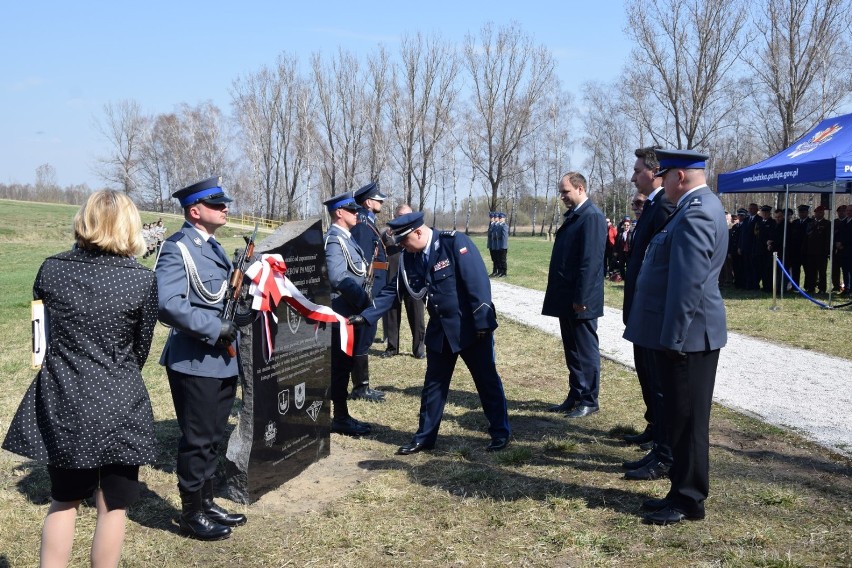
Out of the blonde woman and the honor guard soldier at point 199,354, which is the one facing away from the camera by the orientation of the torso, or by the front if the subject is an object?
the blonde woman

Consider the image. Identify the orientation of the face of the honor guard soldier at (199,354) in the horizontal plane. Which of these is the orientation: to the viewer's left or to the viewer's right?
to the viewer's right

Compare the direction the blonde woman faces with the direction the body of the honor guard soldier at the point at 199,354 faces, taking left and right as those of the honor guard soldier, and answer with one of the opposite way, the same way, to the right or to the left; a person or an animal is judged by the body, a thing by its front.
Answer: to the left

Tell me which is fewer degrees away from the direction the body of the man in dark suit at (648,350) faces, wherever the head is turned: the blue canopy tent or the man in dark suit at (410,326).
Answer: the man in dark suit

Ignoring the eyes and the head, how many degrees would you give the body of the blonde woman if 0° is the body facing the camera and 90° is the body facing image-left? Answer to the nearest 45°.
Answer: approximately 180°

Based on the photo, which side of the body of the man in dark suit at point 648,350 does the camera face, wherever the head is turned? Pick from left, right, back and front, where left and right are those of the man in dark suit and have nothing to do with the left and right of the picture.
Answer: left

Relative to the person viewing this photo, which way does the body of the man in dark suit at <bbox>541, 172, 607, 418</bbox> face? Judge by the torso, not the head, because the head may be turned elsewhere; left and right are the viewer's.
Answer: facing to the left of the viewer

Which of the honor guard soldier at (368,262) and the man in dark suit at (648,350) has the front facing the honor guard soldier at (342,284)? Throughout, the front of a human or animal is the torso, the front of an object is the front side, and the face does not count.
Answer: the man in dark suit

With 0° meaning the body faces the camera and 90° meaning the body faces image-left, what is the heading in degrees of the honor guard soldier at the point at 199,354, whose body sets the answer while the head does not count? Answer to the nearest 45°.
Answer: approximately 270°

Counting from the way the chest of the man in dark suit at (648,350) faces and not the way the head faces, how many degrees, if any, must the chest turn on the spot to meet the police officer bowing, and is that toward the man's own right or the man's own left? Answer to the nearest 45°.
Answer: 0° — they already face them

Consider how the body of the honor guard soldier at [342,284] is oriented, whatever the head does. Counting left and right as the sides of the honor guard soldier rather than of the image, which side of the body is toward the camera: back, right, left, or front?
right

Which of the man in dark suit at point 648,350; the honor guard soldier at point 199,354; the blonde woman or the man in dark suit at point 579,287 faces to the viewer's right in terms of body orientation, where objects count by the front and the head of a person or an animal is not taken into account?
the honor guard soldier

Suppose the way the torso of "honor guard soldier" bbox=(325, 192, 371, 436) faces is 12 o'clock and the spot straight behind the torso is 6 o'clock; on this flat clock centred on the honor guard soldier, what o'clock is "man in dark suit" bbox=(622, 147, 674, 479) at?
The man in dark suit is roughly at 1 o'clock from the honor guard soldier.
